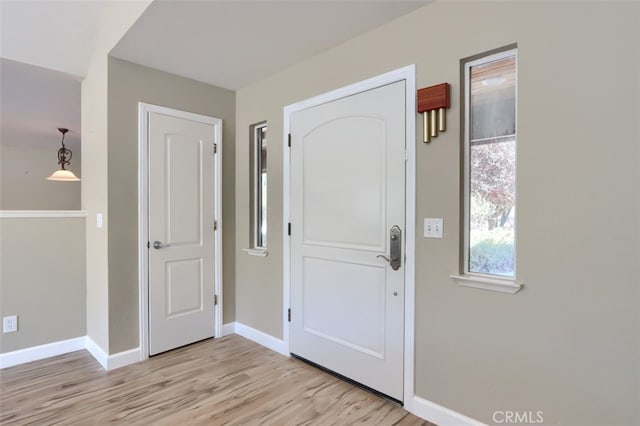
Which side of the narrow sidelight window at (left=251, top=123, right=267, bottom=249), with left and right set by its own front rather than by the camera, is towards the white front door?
left

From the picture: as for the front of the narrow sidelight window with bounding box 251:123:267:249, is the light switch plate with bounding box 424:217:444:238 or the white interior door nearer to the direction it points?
the white interior door

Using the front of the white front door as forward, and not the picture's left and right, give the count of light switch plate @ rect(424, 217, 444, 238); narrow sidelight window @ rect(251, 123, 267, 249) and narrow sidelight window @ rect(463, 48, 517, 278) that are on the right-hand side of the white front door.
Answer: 1

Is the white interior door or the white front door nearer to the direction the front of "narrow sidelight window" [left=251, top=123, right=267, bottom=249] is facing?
the white interior door

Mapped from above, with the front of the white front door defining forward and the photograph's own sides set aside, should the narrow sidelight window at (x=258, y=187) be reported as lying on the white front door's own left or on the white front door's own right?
on the white front door's own right

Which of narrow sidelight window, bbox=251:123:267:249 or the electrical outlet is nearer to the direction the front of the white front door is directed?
the electrical outlet

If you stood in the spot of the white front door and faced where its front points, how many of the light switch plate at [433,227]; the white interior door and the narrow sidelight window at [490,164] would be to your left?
2

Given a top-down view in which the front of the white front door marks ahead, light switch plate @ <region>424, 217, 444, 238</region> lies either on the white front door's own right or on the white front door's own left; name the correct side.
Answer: on the white front door's own left

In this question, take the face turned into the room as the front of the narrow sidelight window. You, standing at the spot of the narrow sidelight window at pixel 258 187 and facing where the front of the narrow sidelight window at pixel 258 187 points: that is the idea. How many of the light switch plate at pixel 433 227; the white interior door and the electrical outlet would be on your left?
1

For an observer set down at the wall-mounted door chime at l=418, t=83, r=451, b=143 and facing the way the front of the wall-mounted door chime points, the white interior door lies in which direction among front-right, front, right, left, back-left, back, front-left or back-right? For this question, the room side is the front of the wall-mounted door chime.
front-right

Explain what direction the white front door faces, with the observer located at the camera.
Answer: facing the viewer and to the left of the viewer
